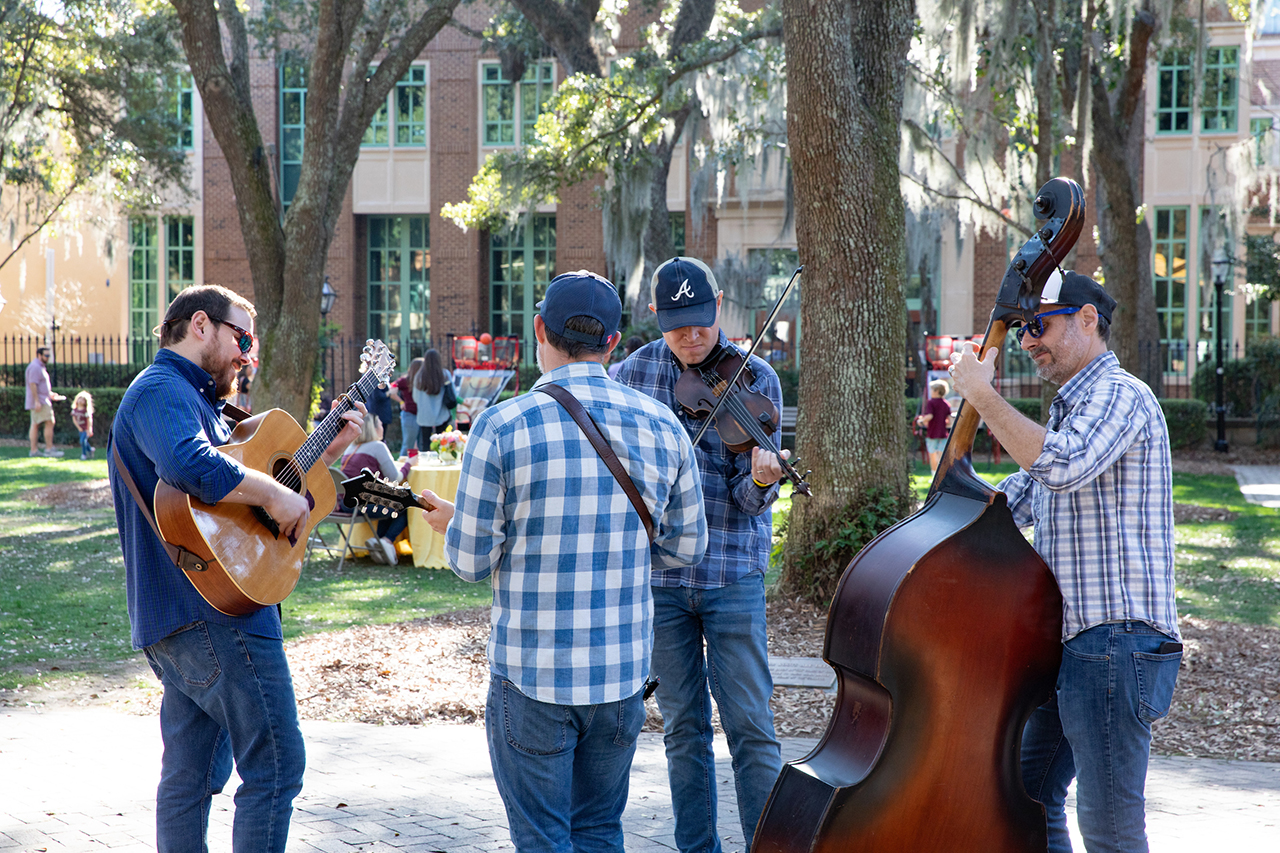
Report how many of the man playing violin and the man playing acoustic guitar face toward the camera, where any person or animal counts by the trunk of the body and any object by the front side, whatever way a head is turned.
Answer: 1

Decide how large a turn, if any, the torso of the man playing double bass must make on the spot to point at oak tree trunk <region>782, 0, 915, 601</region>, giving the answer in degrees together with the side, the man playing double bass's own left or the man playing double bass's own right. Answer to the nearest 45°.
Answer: approximately 90° to the man playing double bass's own right

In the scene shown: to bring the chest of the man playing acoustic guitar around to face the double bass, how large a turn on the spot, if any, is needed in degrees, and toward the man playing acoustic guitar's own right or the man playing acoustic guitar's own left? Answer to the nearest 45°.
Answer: approximately 45° to the man playing acoustic guitar's own right

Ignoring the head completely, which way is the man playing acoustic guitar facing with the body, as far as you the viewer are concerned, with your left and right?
facing to the right of the viewer

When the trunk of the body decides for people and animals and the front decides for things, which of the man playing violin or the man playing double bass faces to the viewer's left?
the man playing double bass

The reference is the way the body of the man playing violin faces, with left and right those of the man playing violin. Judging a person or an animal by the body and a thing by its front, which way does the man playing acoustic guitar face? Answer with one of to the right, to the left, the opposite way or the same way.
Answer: to the left

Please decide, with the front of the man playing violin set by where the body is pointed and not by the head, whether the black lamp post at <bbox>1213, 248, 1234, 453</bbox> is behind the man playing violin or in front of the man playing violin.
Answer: behind

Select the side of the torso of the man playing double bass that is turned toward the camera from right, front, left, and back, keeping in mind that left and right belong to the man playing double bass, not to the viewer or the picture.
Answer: left

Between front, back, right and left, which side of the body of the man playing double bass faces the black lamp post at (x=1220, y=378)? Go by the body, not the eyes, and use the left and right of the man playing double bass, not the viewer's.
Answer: right

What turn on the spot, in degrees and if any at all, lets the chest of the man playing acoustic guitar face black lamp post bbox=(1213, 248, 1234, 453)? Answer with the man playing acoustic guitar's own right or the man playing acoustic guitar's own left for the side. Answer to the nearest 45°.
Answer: approximately 45° to the man playing acoustic guitar's own left

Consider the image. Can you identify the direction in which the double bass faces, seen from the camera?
facing away from the viewer and to the left of the viewer

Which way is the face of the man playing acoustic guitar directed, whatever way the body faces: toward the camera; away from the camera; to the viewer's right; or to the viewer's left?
to the viewer's right
